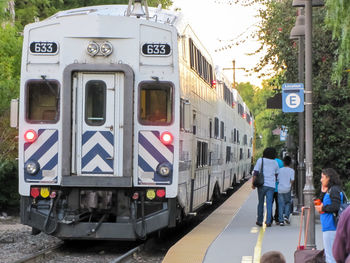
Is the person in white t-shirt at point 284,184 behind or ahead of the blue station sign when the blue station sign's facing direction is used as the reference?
behind

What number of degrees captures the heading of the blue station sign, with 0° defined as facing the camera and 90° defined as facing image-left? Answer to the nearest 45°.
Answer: approximately 0°

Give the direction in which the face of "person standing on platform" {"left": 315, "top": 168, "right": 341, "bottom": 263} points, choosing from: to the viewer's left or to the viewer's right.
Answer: to the viewer's left

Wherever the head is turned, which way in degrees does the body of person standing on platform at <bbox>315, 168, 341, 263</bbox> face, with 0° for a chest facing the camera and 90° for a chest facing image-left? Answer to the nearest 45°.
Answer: approximately 90°

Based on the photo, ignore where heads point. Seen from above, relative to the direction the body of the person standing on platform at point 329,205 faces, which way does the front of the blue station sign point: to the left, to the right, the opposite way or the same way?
to the left

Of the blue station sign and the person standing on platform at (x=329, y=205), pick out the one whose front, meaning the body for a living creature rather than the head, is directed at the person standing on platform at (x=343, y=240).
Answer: the blue station sign

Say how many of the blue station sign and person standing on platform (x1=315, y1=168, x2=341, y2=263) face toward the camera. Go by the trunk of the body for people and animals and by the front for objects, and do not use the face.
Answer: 1
